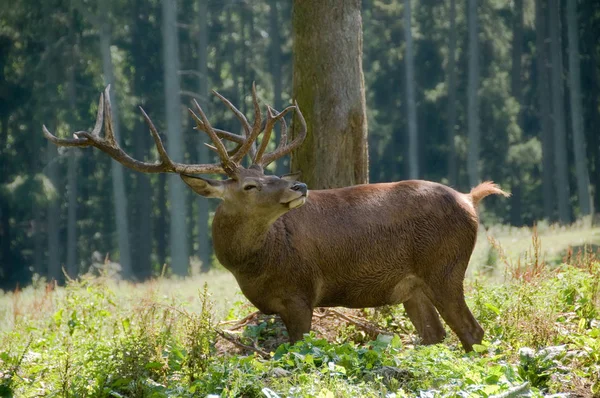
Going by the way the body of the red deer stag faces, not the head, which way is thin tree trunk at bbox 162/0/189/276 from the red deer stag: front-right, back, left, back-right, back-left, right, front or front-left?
right

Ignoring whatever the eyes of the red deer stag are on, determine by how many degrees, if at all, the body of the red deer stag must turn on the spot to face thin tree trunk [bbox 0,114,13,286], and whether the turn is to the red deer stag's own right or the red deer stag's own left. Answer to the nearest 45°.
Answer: approximately 90° to the red deer stag's own right

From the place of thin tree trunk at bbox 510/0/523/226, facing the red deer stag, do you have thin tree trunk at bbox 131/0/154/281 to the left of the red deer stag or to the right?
right

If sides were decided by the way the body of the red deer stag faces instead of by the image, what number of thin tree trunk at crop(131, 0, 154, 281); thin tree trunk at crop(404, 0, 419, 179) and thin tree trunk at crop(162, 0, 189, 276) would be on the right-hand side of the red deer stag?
3

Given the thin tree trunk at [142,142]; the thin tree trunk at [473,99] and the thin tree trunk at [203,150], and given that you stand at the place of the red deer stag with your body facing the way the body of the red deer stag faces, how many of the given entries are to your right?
3

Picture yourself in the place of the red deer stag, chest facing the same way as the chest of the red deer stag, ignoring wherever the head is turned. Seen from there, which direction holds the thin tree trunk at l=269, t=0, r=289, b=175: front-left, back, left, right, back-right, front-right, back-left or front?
right

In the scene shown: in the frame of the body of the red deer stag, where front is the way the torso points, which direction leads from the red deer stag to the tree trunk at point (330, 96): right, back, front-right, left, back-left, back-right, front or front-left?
right

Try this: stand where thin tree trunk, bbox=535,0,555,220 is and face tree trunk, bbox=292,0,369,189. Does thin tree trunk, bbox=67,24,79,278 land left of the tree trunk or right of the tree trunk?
right

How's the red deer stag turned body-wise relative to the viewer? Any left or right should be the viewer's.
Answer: facing to the left of the viewer

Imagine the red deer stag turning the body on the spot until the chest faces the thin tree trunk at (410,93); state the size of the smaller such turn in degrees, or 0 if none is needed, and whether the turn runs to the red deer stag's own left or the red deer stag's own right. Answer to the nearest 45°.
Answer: approximately 90° to the red deer stag's own right

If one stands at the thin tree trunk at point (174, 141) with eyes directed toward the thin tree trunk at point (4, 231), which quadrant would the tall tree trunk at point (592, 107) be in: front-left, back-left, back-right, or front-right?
back-right

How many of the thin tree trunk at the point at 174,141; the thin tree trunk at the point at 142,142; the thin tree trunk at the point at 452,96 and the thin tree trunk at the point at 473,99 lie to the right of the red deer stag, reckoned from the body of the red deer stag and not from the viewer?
4

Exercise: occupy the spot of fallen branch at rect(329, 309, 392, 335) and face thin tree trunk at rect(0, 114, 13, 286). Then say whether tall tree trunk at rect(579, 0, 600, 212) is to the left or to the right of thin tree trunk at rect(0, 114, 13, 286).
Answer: right

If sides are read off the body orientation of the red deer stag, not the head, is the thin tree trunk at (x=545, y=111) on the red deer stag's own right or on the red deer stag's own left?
on the red deer stag's own right

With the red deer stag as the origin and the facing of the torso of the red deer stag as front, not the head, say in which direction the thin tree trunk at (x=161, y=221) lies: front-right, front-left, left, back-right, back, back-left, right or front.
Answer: right

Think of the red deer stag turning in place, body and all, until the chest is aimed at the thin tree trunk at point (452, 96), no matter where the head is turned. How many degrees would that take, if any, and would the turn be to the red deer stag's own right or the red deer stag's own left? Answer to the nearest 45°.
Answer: approximately 90° to the red deer stag's own right
